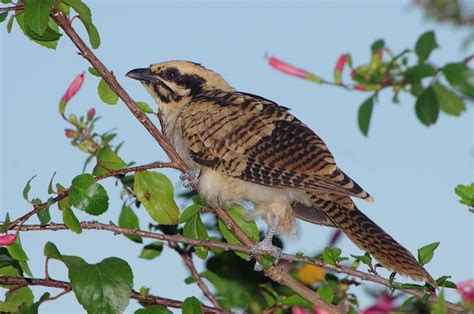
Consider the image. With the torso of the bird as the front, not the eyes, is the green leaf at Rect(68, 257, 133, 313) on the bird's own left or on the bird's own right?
on the bird's own left

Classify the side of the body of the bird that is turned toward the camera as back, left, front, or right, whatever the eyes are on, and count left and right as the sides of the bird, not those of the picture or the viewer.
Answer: left

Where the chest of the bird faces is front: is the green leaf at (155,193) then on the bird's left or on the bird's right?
on the bird's left
